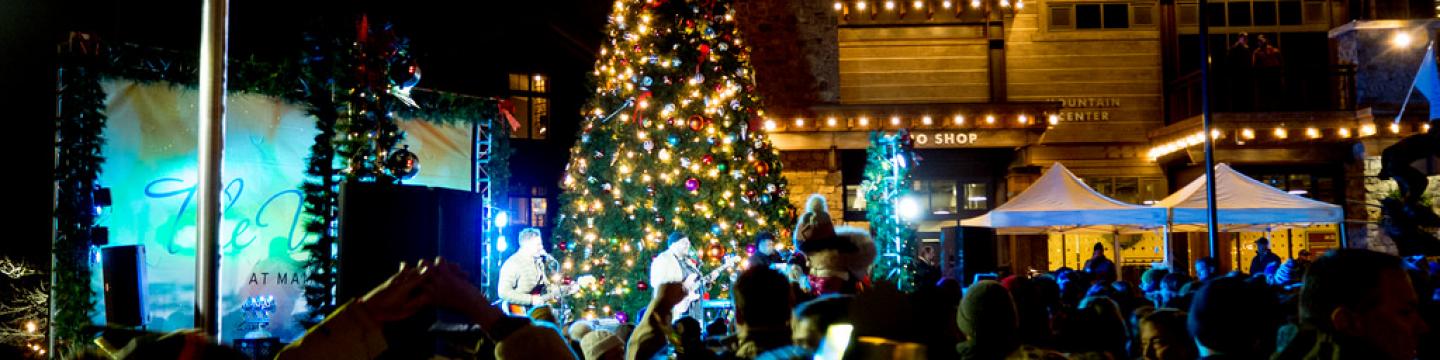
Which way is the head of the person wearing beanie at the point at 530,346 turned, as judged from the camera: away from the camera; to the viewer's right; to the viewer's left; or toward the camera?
away from the camera

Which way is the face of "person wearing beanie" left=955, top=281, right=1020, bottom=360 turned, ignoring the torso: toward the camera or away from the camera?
away from the camera

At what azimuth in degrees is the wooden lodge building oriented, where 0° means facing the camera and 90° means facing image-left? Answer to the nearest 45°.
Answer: approximately 0°

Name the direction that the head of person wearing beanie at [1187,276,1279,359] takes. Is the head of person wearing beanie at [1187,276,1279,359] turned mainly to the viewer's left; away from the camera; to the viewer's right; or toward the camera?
away from the camera

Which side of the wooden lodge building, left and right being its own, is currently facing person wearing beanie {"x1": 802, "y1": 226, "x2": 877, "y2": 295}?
front

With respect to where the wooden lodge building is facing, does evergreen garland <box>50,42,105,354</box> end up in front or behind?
in front

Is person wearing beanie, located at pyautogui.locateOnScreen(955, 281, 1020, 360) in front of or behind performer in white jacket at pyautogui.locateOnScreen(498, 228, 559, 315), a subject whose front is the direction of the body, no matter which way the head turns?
in front

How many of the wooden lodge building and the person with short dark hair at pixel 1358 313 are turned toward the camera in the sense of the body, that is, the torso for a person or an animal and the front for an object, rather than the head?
1

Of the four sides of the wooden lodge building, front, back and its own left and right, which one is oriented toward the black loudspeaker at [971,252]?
front

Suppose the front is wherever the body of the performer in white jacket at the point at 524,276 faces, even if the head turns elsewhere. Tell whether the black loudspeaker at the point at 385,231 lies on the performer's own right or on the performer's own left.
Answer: on the performer's own right
